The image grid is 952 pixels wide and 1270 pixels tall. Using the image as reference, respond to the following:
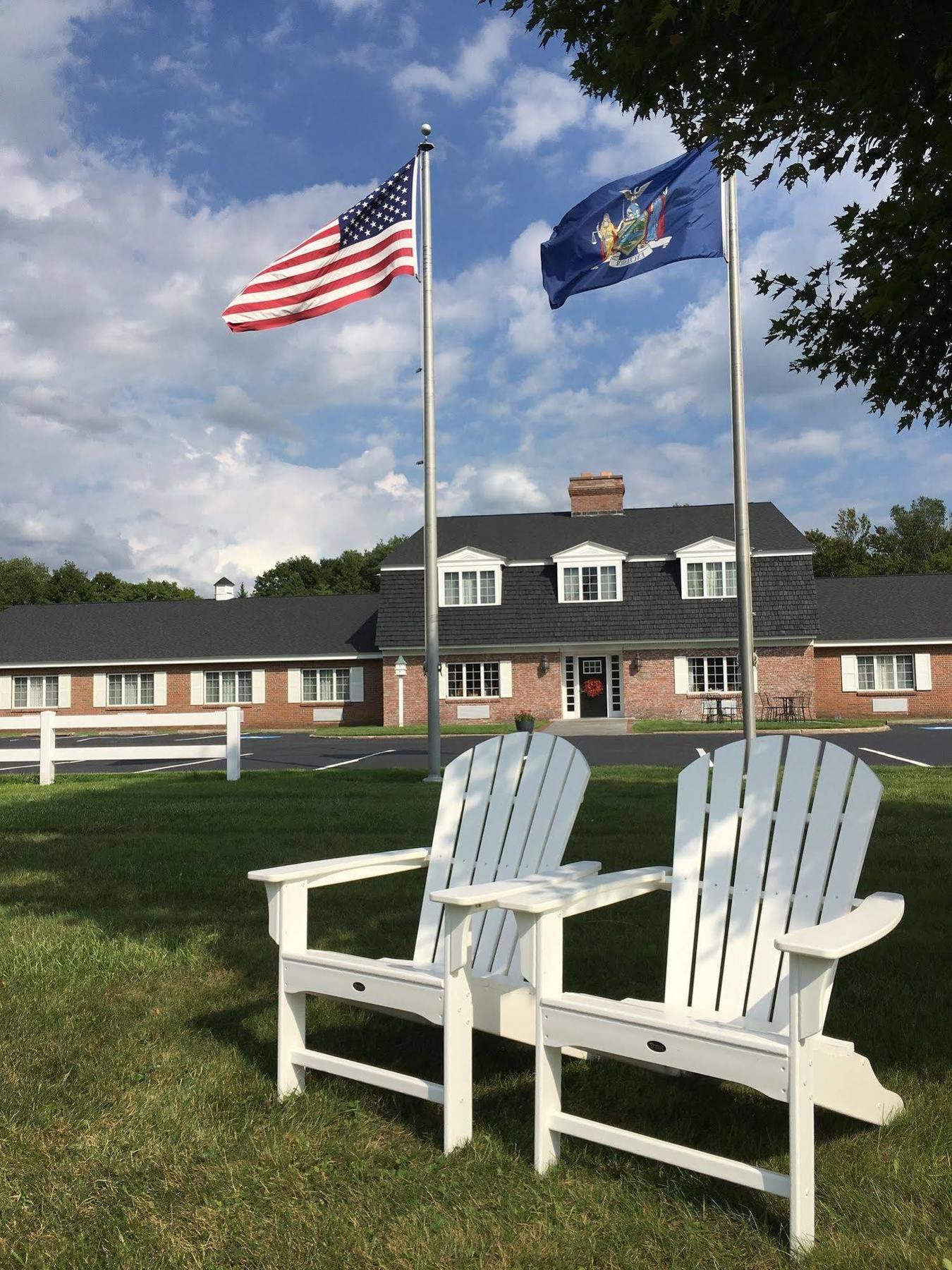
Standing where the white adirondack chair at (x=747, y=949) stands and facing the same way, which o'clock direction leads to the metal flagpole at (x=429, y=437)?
The metal flagpole is roughly at 4 o'clock from the white adirondack chair.

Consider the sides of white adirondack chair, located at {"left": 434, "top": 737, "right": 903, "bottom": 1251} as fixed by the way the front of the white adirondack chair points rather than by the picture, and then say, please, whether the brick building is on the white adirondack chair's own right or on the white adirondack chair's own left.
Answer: on the white adirondack chair's own right

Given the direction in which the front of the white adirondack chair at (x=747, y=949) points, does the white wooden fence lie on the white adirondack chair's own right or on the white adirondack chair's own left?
on the white adirondack chair's own right

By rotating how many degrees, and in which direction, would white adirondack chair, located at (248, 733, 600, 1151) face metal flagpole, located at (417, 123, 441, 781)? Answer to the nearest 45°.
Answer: approximately 135° to its right

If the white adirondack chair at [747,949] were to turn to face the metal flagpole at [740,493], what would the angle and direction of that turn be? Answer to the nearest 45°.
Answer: approximately 135° to its right

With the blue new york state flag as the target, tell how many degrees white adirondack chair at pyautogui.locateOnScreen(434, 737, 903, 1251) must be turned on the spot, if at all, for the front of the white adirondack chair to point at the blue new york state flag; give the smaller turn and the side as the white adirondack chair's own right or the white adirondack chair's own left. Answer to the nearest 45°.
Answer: approximately 135° to the white adirondack chair's own right

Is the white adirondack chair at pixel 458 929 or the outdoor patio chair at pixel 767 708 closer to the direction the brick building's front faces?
the white adirondack chair

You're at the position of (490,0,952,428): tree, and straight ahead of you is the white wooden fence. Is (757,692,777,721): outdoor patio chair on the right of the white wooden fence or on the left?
right

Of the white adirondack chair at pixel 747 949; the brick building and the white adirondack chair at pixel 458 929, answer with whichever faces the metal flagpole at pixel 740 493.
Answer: the brick building

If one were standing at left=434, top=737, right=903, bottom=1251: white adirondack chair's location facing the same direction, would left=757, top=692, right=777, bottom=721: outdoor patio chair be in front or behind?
behind

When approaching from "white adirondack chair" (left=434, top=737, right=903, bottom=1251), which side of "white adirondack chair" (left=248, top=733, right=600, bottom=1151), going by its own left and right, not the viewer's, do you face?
left

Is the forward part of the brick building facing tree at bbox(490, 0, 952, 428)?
yes

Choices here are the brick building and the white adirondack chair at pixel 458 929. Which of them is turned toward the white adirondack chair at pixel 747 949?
the brick building
